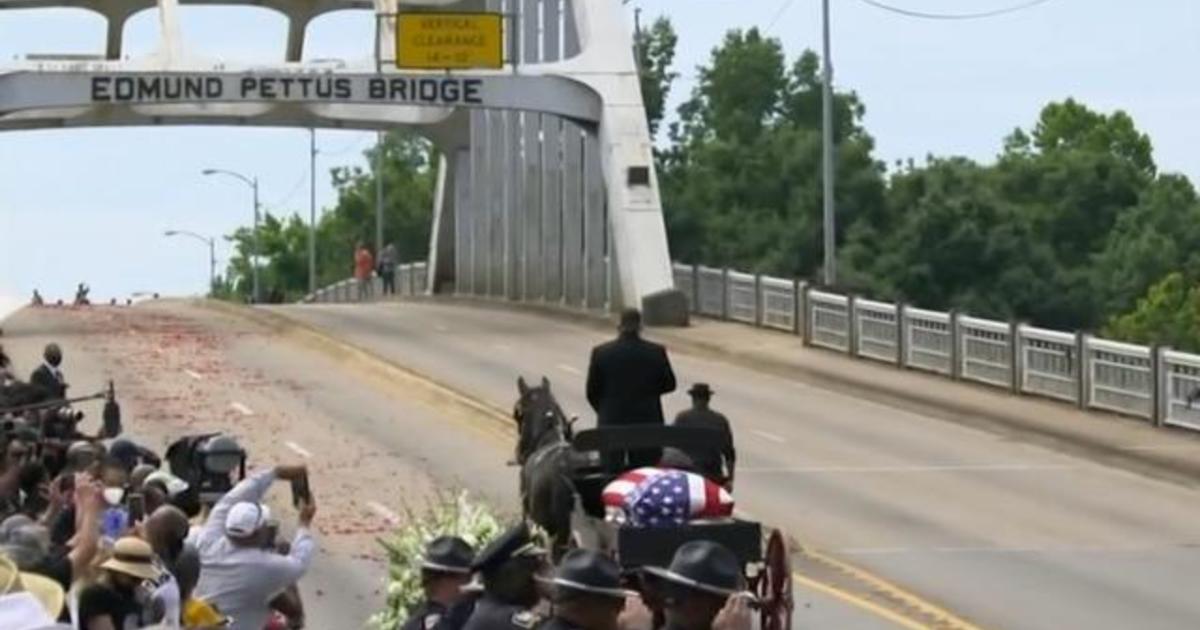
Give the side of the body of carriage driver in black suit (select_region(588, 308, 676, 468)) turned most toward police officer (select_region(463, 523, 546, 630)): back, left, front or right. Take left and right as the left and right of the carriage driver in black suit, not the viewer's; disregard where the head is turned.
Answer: back

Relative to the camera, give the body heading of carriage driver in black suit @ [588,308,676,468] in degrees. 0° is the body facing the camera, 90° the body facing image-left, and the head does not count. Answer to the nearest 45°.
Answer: approximately 180°

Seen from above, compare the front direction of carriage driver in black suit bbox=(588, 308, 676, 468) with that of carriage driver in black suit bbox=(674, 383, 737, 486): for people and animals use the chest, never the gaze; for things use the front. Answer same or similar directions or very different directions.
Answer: same or similar directions

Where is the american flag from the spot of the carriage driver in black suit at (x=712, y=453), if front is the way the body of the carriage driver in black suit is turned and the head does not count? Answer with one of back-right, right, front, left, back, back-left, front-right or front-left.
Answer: back

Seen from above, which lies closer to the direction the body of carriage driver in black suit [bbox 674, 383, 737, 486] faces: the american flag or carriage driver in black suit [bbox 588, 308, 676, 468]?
the carriage driver in black suit

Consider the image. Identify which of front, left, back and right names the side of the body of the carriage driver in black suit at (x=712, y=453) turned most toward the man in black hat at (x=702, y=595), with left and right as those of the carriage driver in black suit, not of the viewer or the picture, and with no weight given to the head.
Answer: back

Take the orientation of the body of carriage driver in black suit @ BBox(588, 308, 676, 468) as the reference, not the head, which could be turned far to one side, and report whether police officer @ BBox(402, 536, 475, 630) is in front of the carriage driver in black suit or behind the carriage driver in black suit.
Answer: behind

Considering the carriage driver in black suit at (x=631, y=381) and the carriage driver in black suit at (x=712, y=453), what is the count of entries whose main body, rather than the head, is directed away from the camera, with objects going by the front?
2

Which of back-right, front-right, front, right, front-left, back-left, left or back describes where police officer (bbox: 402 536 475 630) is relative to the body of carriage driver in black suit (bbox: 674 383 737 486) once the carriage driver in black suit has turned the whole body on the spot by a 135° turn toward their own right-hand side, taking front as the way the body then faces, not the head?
front-right

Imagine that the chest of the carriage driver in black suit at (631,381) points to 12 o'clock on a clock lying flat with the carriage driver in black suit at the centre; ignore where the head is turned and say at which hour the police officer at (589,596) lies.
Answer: The police officer is roughly at 6 o'clock from the carriage driver in black suit.

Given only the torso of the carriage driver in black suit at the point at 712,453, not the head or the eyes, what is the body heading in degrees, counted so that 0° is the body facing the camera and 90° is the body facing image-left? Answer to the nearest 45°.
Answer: approximately 180°
